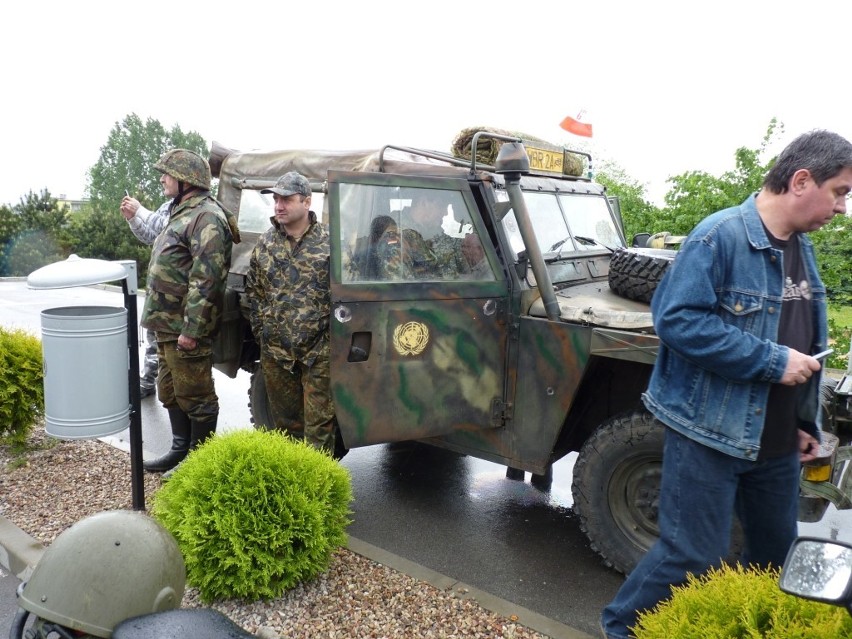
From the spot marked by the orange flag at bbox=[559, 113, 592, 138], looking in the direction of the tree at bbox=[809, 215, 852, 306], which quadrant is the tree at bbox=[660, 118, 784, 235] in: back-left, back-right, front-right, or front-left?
front-left

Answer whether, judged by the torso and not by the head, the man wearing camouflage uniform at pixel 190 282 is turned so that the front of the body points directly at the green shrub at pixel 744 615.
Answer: no

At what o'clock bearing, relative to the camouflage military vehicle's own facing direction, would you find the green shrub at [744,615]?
The green shrub is roughly at 1 o'clock from the camouflage military vehicle.

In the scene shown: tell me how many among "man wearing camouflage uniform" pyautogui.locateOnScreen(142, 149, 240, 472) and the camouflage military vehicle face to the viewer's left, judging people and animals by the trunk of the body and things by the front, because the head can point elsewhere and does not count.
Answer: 1

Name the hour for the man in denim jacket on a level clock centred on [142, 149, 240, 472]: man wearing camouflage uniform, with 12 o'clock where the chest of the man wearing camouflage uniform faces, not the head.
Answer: The man in denim jacket is roughly at 8 o'clock from the man wearing camouflage uniform.

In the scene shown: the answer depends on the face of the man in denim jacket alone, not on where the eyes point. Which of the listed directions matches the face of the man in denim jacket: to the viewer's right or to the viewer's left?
to the viewer's right

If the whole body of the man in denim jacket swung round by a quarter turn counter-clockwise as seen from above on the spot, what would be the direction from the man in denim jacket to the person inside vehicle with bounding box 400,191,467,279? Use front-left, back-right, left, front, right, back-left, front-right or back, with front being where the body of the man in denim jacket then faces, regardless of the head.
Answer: left

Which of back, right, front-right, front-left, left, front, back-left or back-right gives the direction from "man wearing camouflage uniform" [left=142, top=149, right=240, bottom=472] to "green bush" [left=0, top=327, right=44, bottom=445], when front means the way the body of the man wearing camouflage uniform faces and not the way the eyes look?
front-right

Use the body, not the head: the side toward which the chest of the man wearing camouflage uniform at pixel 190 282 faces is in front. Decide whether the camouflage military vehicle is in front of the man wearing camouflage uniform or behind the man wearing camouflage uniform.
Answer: behind

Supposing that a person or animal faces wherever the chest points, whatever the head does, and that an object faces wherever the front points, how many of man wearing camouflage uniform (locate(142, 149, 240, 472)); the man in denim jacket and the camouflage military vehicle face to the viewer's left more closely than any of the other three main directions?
1

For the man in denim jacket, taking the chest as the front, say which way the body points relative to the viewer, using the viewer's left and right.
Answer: facing the viewer and to the right of the viewer

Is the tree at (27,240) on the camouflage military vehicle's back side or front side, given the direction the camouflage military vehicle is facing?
on the back side

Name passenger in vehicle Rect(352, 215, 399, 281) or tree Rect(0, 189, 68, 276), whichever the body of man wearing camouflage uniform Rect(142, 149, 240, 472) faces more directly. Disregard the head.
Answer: the tree

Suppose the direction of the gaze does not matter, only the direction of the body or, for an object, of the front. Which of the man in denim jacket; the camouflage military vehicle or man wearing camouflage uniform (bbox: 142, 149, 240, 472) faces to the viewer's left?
the man wearing camouflage uniform

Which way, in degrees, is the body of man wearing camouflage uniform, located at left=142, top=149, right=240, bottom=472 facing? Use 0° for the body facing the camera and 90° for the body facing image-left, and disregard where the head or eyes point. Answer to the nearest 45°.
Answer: approximately 90°

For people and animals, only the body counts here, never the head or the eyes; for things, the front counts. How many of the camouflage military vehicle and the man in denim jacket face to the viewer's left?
0

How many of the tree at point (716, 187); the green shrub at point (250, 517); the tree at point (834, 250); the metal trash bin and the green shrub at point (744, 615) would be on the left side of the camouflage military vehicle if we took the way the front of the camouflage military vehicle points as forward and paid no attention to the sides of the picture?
2
